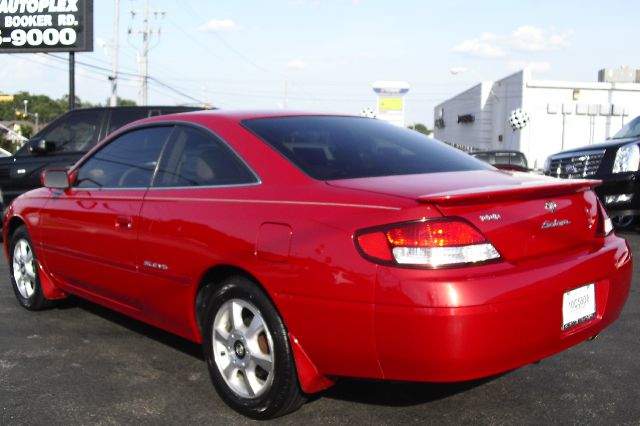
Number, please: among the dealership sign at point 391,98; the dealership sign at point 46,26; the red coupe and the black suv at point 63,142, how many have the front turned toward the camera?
2

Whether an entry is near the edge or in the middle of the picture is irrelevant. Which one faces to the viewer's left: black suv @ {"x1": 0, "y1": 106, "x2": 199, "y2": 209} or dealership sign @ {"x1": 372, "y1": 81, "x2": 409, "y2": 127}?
the black suv

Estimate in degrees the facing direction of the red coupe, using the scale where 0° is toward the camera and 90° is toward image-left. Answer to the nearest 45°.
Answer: approximately 135°

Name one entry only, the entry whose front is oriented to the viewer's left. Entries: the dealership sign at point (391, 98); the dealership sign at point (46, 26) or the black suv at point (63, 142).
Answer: the black suv

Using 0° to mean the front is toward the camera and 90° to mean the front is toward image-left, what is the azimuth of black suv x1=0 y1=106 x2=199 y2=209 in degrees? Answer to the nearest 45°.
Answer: approximately 90°

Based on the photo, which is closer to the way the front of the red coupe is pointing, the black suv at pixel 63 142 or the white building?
the black suv

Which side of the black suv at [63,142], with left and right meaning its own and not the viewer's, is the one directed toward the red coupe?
left

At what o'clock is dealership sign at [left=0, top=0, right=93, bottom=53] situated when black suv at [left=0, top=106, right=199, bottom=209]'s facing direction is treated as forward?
The dealership sign is roughly at 3 o'clock from the black suv.

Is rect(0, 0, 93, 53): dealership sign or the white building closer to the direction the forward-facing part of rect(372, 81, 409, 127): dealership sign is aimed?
the dealership sign

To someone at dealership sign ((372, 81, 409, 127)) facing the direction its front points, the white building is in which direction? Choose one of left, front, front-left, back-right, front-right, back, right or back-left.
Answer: front-left

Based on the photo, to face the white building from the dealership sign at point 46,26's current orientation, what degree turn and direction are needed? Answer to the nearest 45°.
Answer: approximately 135° to its left
